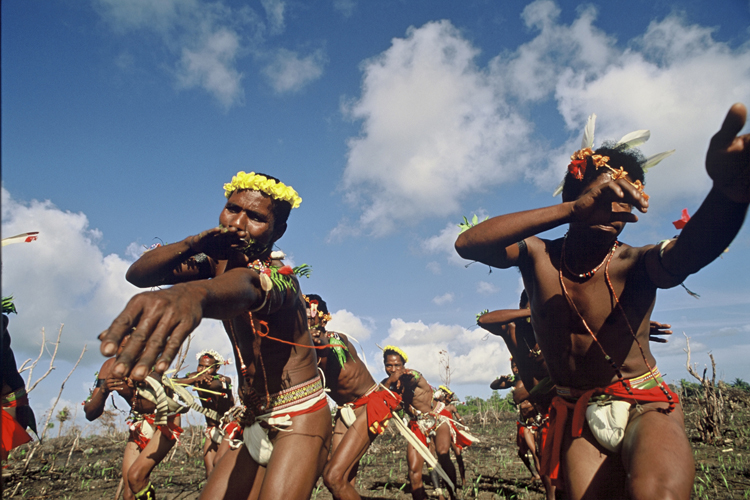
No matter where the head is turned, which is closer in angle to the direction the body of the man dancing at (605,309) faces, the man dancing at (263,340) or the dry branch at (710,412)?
the man dancing

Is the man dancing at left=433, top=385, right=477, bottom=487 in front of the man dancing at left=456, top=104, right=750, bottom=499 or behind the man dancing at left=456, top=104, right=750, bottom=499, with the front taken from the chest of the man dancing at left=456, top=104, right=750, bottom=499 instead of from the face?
behind

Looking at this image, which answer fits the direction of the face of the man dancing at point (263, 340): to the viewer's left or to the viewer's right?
to the viewer's left

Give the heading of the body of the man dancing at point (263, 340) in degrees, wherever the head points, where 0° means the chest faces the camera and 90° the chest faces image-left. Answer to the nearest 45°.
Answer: approximately 45°

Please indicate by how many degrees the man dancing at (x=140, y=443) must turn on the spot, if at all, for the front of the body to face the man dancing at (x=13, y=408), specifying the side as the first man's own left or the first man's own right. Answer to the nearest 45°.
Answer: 0° — they already face them

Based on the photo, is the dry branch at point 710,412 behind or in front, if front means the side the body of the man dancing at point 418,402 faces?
behind

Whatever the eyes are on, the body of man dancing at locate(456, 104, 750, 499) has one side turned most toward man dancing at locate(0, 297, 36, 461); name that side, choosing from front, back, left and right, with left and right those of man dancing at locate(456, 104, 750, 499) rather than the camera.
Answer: right
